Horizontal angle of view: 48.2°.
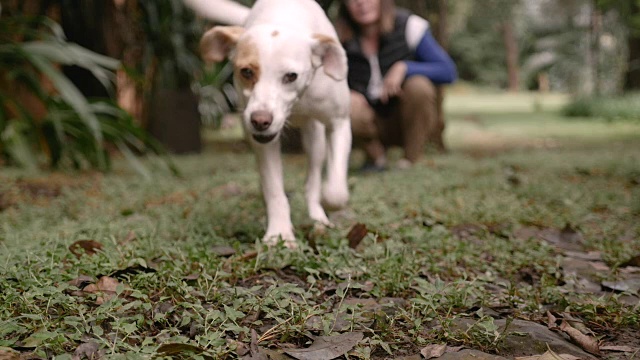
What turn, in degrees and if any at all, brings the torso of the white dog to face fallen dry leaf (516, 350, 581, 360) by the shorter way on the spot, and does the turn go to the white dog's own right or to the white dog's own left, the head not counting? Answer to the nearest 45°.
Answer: approximately 45° to the white dog's own left

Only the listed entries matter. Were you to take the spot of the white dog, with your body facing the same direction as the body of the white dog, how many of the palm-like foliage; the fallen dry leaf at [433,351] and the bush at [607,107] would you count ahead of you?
1

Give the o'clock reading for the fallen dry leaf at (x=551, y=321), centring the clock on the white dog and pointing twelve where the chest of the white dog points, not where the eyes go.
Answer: The fallen dry leaf is roughly at 11 o'clock from the white dog.

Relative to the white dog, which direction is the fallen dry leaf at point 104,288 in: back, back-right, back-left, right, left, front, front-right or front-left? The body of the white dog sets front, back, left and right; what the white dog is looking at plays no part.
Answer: front-right

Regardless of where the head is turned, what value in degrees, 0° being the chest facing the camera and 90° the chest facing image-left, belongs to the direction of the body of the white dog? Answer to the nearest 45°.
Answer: approximately 0°

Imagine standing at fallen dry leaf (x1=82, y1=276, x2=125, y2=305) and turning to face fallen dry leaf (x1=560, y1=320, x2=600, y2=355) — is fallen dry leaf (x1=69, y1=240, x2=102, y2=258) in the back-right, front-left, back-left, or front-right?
back-left

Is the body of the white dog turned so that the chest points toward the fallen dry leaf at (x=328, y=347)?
yes

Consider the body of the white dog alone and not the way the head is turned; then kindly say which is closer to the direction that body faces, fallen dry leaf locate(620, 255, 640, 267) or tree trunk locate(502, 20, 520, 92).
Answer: the fallen dry leaf

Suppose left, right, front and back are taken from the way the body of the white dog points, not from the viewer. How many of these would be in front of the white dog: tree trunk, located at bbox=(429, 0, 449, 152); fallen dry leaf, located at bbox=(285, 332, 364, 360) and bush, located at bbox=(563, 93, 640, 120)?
1

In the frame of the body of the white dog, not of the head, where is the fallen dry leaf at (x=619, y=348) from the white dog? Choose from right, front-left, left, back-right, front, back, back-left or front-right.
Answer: front-left

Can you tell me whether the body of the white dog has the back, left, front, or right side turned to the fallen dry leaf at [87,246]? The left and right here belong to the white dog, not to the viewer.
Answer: right

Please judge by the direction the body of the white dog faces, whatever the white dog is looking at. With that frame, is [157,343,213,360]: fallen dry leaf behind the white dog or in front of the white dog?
in front

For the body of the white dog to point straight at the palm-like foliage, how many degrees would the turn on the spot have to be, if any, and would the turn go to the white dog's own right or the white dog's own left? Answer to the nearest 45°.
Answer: approximately 135° to the white dog's own right

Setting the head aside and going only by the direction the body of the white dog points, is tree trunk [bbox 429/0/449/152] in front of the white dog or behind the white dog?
behind

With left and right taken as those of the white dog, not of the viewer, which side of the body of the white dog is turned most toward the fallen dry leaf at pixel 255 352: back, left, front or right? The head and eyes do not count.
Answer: front

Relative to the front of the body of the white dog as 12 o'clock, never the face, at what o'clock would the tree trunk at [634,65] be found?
The tree trunk is roughly at 7 o'clock from the white dog.

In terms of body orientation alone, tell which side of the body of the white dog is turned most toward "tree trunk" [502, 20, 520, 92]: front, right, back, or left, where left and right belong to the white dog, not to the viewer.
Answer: back
